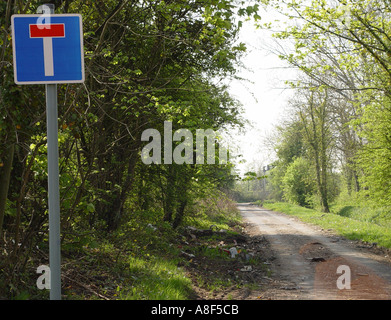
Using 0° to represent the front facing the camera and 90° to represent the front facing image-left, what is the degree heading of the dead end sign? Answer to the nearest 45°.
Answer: approximately 0°
